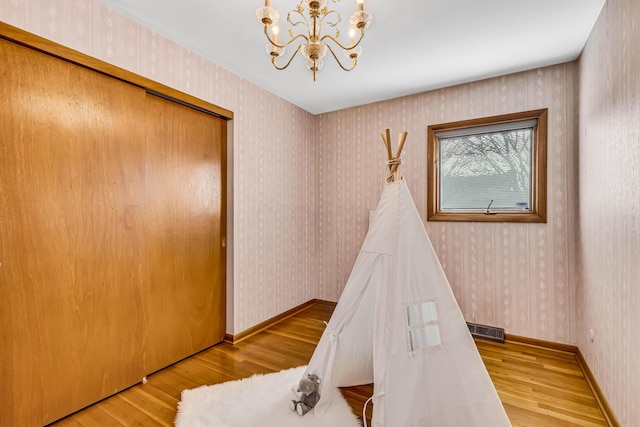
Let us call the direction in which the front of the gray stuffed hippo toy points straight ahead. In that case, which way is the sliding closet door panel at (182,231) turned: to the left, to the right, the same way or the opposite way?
to the left

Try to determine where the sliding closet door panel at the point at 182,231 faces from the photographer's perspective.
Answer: facing the viewer and to the right of the viewer

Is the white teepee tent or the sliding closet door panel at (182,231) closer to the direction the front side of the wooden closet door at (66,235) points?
the white teepee tent

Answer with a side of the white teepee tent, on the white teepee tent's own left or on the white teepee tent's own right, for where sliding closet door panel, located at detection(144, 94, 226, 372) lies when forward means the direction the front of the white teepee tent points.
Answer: on the white teepee tent's own right

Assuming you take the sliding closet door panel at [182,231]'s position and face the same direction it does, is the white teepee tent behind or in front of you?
in front

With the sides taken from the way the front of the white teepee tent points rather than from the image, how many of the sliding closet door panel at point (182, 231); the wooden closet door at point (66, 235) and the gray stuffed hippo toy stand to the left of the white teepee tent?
0

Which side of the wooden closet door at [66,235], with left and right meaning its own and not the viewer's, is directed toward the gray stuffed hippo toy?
front

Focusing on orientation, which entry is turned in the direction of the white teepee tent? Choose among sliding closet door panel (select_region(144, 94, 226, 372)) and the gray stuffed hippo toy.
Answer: the sliding closet door panel

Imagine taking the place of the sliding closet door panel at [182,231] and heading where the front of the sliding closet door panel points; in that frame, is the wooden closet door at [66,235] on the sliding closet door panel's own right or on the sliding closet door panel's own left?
on the sliding closet door panel's own right

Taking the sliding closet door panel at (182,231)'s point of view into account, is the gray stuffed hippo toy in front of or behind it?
in front

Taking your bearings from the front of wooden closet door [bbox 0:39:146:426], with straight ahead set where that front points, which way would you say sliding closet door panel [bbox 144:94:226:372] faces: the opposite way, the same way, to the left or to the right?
the same way

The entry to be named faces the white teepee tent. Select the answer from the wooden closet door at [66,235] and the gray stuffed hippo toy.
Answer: the wooden closet door

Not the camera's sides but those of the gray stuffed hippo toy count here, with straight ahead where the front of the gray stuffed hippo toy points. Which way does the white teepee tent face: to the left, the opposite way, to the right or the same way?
the same way

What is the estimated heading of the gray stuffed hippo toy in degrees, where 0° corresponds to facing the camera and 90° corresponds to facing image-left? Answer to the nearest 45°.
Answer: approximately 45°

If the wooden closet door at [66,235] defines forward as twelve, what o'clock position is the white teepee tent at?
The white teepee tent is roughly at 12 o'clock from the wooden closet door.

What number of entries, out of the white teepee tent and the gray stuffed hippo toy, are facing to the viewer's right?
0

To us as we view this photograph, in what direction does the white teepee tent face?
facing the viewer and to the left of the viewer
